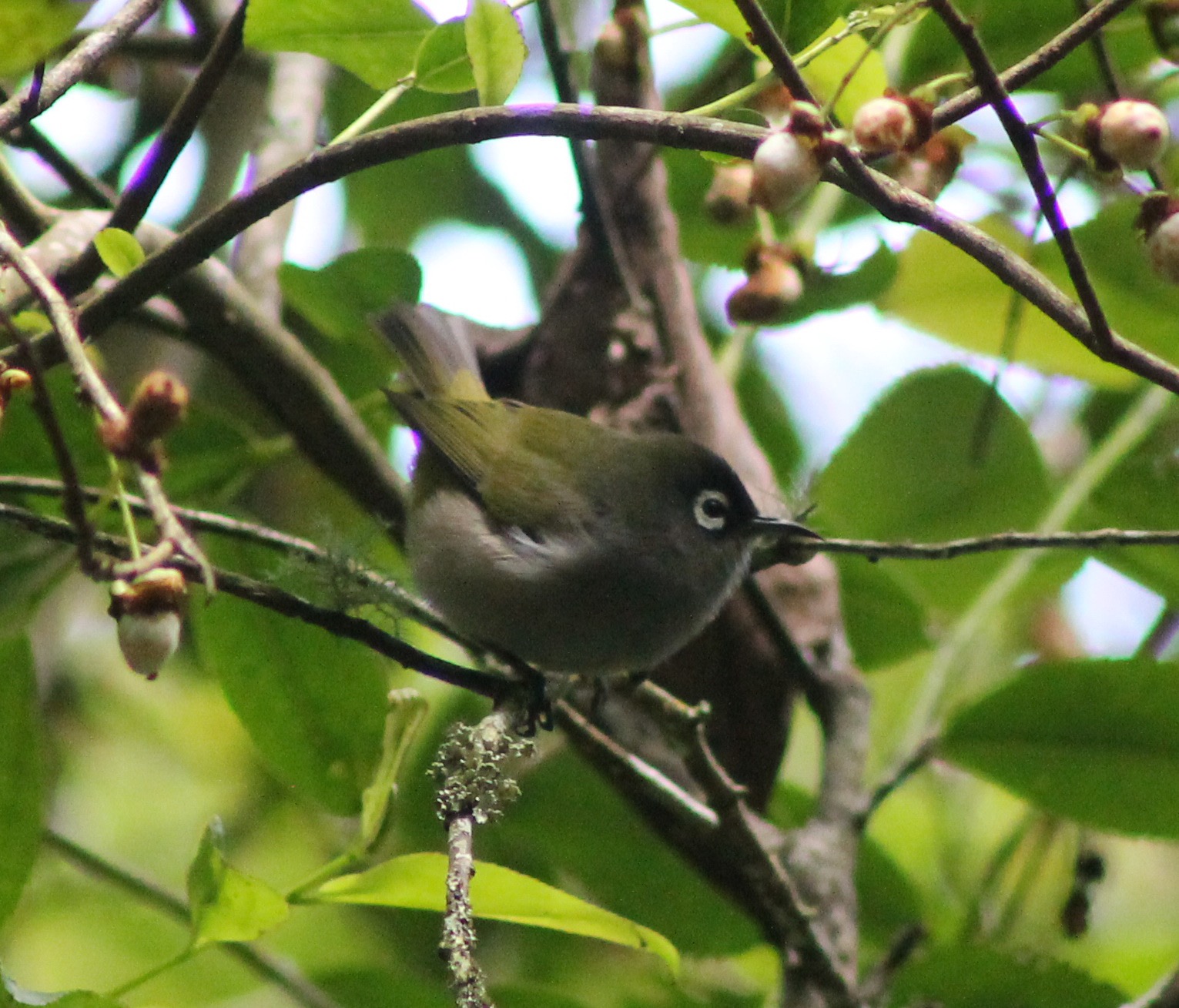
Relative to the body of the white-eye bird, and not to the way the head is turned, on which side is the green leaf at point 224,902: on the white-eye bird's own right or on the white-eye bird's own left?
on the white-eye bird's own right

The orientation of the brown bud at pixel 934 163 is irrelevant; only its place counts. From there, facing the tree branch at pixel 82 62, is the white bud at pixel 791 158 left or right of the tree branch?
left

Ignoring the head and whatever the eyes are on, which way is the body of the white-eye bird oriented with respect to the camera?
to the viewer's right

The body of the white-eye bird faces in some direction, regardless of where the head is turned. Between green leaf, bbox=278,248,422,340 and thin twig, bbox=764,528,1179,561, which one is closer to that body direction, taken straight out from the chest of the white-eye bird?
the thin twig

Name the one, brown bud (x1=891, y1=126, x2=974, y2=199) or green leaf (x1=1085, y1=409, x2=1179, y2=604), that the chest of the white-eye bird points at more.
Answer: the green leaf
